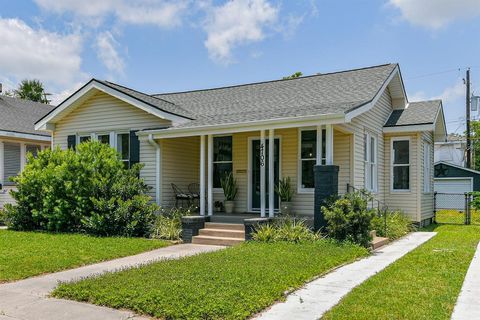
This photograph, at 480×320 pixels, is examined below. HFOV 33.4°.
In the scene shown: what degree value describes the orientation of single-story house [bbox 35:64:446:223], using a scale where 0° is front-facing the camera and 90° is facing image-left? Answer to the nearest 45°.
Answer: approximately 45°

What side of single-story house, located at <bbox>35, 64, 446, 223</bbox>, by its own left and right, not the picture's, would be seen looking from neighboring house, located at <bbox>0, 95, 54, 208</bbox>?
right

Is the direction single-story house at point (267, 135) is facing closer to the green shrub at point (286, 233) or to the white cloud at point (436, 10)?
the green shrub

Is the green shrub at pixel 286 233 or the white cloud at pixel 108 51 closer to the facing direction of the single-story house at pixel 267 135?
the green shrub

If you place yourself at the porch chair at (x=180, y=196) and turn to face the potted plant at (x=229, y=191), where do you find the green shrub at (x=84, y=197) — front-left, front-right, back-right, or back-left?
back-right

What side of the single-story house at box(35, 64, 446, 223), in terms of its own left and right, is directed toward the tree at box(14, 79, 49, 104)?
right

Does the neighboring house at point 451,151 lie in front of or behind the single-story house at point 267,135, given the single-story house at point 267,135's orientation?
behind
